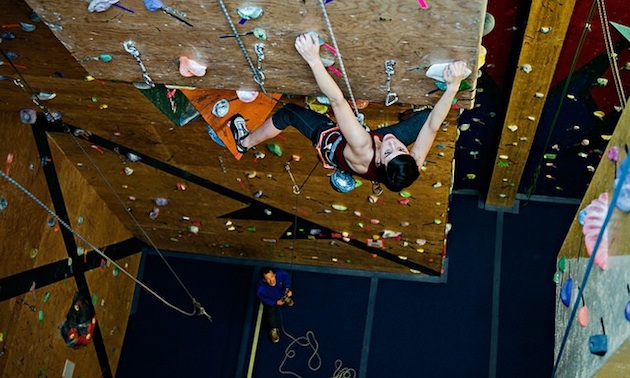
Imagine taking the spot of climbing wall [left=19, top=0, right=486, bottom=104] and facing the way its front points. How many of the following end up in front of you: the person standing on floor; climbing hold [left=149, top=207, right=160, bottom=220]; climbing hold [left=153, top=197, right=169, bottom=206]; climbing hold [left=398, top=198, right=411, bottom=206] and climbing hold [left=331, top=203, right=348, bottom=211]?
0

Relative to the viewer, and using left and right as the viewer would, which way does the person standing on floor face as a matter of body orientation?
facing the viewer and to the right of the viewer

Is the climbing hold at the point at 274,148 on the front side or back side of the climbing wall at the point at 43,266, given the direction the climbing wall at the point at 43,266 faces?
on the front side

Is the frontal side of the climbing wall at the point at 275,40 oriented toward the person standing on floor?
no

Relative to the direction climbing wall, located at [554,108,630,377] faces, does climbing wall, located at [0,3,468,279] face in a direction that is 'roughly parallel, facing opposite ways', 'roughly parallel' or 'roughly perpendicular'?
roughly perpendicular

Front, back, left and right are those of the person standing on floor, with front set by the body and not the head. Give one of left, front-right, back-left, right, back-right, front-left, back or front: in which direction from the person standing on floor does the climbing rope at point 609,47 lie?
front

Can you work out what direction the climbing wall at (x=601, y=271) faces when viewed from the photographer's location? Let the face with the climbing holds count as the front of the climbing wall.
facing the viewer and to the left of the viewer

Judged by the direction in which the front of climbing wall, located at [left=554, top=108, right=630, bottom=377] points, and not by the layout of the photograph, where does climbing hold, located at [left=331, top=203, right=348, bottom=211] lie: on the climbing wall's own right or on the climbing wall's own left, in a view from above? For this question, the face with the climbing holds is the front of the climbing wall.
on the climbing wall's own right

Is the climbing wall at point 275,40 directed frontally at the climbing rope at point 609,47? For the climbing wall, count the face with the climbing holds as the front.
no

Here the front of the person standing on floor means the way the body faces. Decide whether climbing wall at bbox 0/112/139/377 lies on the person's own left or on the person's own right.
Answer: on the person's own right

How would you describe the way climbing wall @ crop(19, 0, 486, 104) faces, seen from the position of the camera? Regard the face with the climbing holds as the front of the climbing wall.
facing the viewer

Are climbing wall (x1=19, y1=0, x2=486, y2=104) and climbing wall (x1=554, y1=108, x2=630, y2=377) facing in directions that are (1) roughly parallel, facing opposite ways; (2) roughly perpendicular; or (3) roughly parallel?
roughly perpendicular

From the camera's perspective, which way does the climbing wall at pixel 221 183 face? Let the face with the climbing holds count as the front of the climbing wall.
toward the camera
